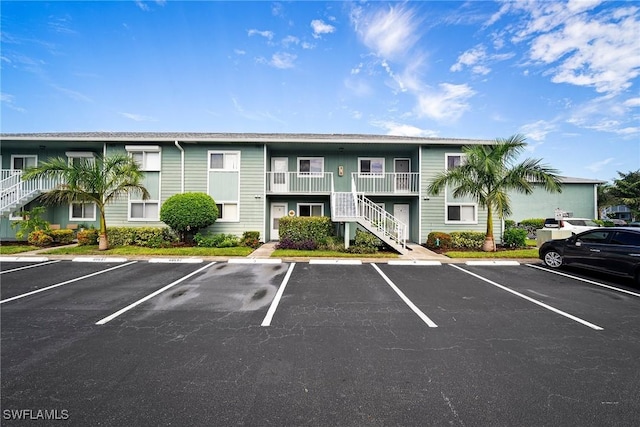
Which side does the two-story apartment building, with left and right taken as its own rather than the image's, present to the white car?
left

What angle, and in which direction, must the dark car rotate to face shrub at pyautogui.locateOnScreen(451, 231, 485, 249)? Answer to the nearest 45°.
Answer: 0° — it already faces it

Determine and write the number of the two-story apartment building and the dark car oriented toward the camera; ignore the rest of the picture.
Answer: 1

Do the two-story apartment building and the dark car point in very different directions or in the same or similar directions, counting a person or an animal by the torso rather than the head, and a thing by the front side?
very different directions

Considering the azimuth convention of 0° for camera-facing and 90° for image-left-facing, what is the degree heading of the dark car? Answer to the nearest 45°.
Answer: approximately 135°

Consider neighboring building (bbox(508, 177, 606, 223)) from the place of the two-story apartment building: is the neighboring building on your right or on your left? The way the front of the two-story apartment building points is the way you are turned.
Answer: on your left

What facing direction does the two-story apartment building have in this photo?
toward the camera

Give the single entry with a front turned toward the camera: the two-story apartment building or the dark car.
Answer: the two-story apartment building

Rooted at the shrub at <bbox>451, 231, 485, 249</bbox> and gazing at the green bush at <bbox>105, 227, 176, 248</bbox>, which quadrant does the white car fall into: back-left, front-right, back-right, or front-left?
back-right
